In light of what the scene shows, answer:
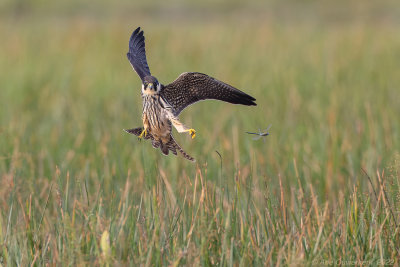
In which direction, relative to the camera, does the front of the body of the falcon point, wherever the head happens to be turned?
toward the camera
